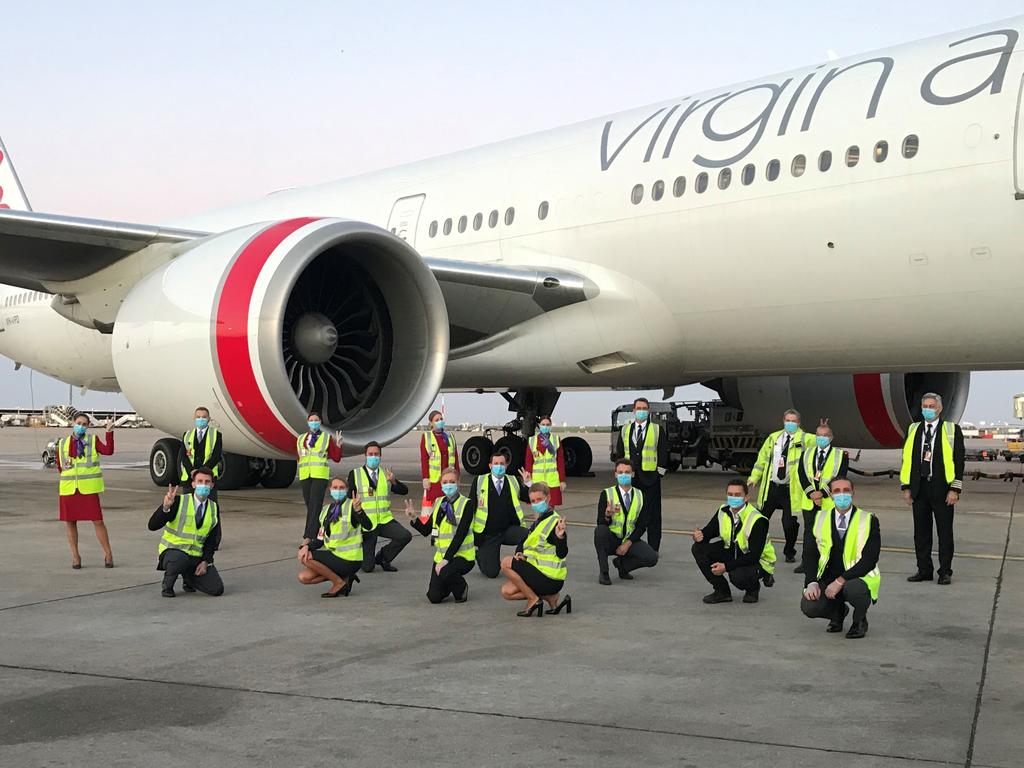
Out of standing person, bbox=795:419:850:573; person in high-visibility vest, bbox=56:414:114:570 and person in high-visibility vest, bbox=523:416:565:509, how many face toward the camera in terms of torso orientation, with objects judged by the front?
3

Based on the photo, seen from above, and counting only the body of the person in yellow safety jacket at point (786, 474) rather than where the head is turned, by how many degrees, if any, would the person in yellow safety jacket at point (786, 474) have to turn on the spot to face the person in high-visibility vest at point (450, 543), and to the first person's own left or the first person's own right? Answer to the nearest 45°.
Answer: approximately 45° to the first person's own right

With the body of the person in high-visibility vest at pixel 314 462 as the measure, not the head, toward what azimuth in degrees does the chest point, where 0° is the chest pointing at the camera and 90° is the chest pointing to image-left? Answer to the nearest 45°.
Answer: approximately 0°

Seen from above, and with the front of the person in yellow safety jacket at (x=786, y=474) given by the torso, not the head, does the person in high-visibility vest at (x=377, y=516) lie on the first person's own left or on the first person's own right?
on the first person's own right

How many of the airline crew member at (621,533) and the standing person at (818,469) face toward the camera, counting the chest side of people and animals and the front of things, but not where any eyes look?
2
